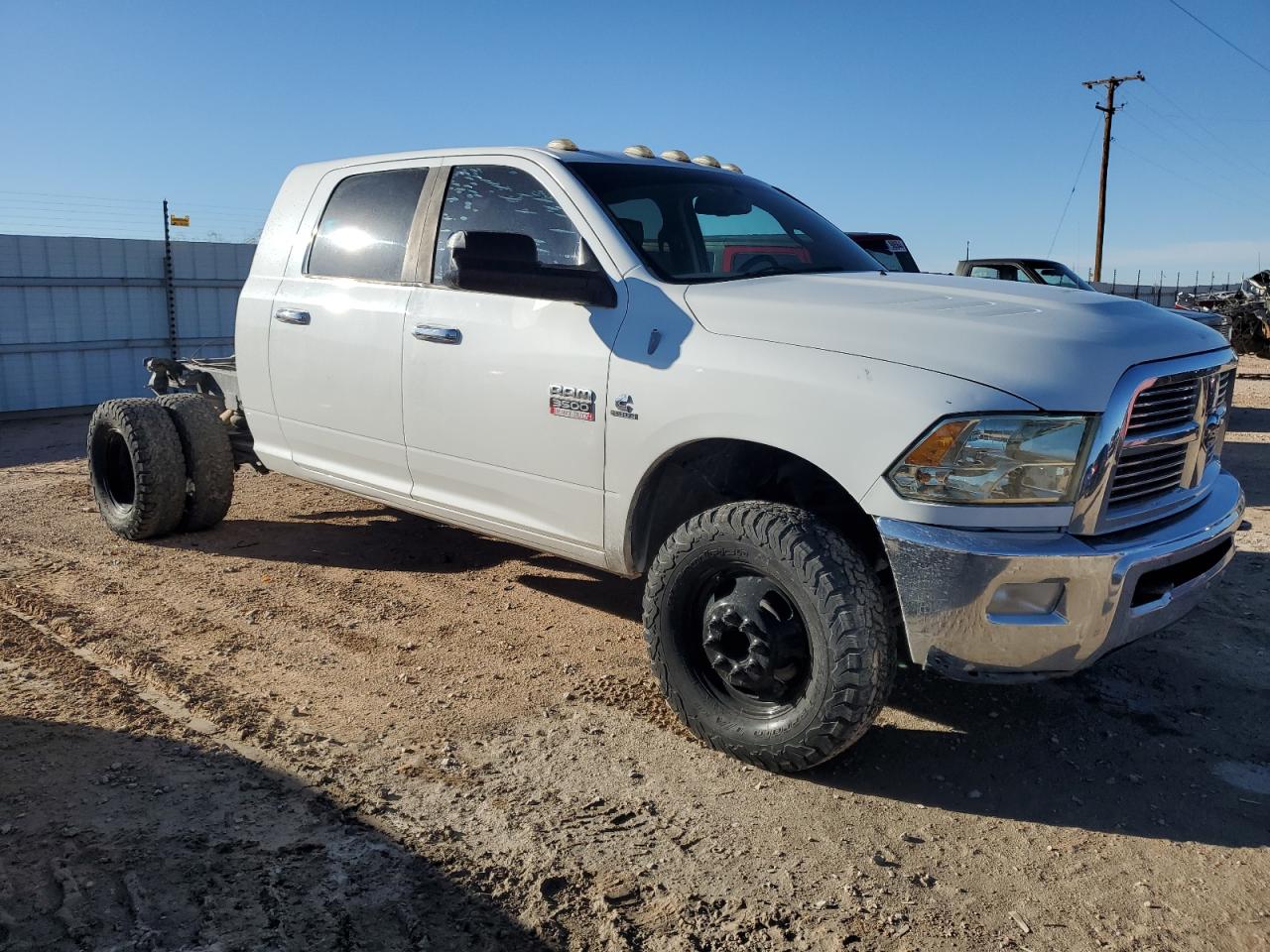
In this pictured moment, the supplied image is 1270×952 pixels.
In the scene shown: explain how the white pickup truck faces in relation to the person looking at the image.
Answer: facing the viewer and to the right of the viewer

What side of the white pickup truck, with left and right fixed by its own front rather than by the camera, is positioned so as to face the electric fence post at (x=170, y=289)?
back

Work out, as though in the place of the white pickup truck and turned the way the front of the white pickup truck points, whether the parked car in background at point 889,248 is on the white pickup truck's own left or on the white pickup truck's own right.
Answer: on the white pickup truck's own left

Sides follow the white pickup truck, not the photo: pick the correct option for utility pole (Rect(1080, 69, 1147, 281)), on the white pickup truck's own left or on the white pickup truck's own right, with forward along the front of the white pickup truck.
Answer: on the white pickup truck's own left

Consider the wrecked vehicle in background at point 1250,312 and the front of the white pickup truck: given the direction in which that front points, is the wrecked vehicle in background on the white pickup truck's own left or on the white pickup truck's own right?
on the white pickup truck's own left
